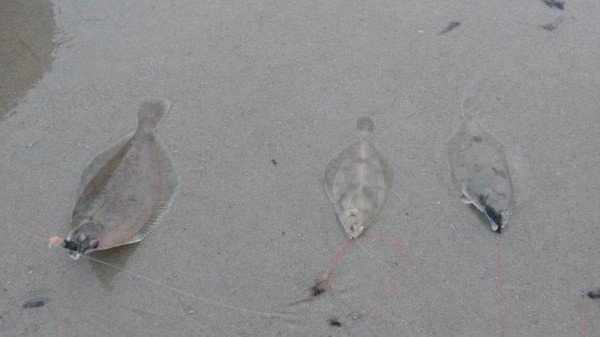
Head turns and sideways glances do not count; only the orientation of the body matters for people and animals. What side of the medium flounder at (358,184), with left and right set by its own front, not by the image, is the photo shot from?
front

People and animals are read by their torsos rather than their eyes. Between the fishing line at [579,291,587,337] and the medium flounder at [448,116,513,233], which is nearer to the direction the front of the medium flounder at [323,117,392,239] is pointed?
the fishing line

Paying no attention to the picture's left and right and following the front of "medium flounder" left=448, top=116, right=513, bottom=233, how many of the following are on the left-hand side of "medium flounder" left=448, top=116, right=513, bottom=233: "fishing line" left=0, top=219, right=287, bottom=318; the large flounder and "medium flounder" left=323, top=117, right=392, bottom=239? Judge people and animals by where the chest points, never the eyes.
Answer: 0

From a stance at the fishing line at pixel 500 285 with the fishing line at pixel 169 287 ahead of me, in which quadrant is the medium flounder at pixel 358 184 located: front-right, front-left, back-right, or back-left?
front-right

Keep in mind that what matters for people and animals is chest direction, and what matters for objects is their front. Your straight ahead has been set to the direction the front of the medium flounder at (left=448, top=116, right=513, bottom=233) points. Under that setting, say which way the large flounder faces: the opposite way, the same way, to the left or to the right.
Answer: the same way

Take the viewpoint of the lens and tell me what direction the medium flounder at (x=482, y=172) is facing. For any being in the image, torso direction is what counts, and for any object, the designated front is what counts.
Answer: facing the viewer

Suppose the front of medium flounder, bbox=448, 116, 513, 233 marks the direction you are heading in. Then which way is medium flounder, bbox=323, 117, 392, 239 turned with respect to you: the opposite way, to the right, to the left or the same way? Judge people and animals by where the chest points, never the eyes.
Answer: the same way

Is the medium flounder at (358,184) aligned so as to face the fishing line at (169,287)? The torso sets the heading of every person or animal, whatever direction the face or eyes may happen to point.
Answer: no

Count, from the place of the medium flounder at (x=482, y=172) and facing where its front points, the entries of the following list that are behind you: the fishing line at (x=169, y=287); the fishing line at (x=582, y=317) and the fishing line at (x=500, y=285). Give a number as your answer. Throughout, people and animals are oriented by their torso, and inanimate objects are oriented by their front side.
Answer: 0

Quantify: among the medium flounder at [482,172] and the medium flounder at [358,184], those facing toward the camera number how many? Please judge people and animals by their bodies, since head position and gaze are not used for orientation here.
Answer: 2

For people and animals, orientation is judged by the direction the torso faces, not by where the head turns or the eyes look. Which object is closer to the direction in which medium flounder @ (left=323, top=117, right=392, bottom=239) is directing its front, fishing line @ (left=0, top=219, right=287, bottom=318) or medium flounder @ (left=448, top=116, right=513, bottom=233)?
the fishing line

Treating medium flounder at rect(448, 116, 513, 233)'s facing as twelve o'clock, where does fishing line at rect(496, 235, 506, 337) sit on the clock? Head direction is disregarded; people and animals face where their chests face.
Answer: The fishing line is roughly at 12 o'clock from the medium flounder.

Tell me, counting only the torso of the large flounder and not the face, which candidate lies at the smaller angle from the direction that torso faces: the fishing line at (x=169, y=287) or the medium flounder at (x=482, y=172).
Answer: the fishing line

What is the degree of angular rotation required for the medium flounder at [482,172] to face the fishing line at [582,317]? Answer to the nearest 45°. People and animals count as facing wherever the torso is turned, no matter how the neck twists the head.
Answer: approximately 45° to its left

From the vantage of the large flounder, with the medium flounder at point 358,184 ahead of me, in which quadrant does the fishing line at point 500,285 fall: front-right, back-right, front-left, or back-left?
front-right

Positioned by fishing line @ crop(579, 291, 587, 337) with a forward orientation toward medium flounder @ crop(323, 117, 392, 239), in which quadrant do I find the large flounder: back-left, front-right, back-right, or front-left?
front-left

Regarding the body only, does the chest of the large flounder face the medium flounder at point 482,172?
no

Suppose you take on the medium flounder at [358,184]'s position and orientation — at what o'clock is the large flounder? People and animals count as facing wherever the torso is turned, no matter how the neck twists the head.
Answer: The large flounder is roughly at 3 o'clock from the medium flounder.

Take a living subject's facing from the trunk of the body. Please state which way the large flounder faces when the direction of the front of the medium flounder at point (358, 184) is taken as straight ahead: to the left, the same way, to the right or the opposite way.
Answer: the same way

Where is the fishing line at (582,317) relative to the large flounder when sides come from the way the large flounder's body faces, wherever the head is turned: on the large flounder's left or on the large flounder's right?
on the large flounder's left

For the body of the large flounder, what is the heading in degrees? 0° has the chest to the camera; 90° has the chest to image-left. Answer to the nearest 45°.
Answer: approximately 45°

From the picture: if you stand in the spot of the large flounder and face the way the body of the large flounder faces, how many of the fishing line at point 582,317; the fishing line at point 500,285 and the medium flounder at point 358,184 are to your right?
0
